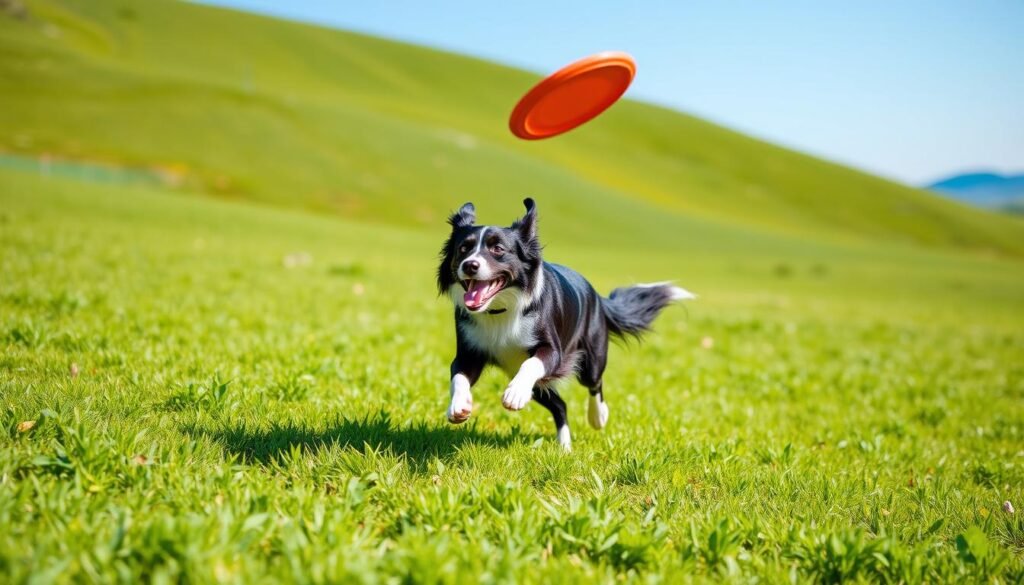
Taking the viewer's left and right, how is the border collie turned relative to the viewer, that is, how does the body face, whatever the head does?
facing the viewer and to the left of the viewer
